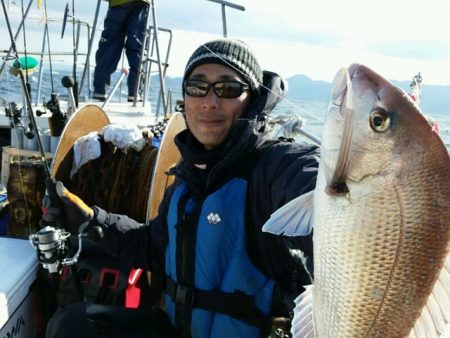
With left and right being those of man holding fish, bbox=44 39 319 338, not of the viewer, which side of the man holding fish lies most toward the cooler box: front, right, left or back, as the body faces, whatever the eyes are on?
right

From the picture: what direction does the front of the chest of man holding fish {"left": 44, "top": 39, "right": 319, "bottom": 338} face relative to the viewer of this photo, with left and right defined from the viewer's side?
facing the viewer and to the left of the viewer

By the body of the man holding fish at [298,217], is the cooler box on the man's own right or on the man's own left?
on the man's own right
